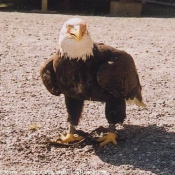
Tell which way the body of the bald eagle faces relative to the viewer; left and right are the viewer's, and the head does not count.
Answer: facing the viewer and to the left of the viewer
